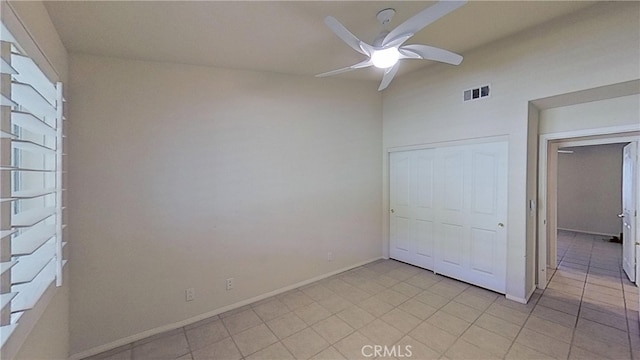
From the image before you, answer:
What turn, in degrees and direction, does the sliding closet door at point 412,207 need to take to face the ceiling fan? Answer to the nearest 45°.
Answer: approximately 45° to its left

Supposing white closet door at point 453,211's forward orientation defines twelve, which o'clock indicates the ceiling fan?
The ceiling fan is roughly at 11 o'clock from the white closet door.

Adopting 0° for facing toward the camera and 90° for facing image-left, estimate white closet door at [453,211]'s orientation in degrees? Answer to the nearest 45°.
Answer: approximately 45°
